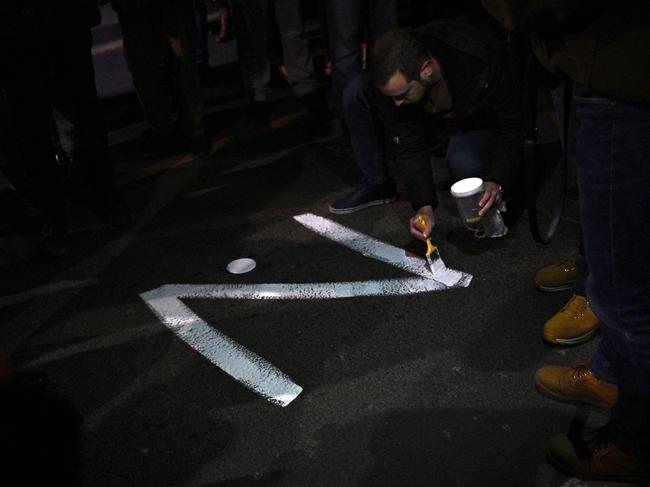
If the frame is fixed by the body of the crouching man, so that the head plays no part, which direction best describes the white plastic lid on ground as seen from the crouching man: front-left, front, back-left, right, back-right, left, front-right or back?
front-right

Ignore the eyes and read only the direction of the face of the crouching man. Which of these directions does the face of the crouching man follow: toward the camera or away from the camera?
toward the camera

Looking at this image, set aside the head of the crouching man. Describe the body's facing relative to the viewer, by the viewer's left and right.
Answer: facing the viewer and to the left of the viewer
